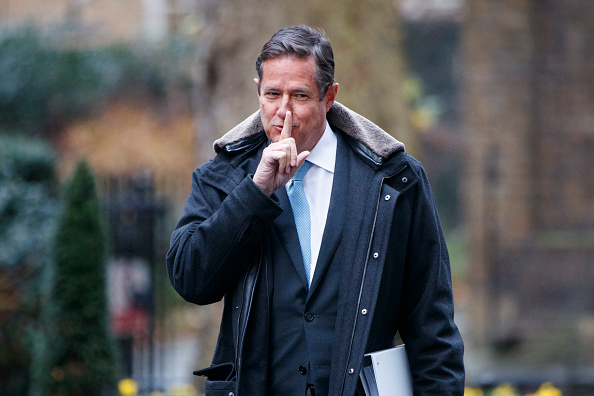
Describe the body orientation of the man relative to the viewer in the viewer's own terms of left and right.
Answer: facing the viewer

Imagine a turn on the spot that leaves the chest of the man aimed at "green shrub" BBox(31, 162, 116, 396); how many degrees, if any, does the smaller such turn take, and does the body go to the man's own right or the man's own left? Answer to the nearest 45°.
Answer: approximately 135° to the man's own right
